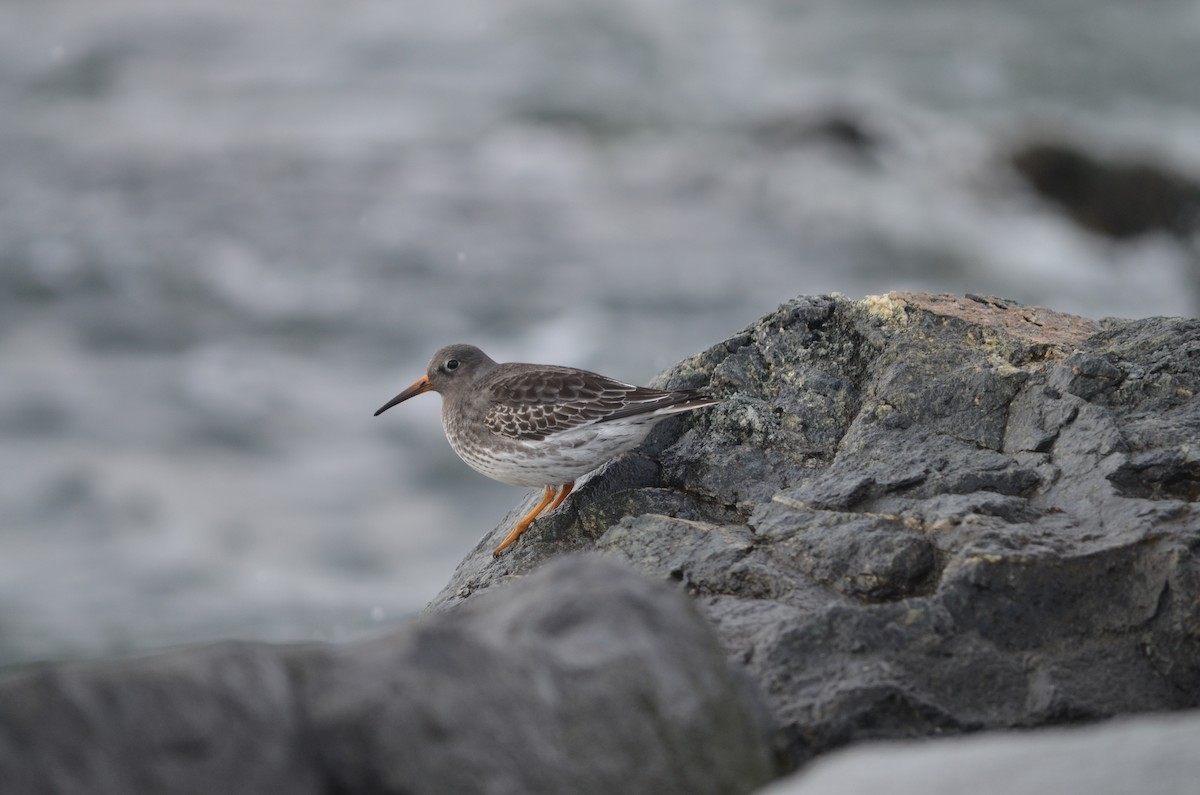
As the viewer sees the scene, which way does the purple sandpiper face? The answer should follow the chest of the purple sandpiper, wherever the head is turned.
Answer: to the viewer's left

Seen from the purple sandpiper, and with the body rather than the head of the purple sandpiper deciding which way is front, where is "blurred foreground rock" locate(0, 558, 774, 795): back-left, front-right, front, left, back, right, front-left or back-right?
left

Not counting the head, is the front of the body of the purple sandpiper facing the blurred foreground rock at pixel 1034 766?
no
